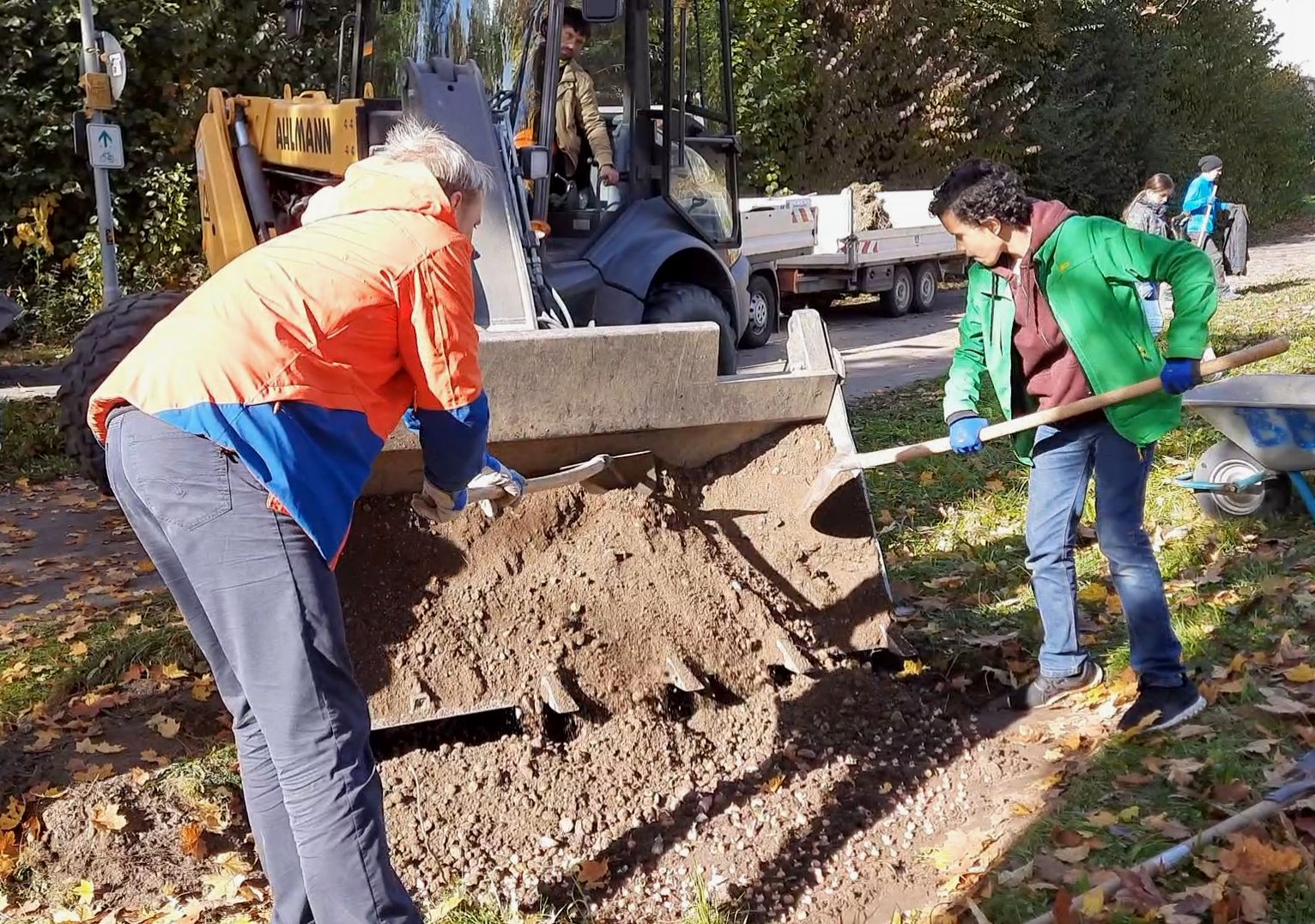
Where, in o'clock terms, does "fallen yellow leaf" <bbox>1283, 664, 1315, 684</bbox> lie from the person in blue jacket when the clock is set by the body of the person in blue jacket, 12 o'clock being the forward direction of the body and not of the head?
The fallen yellow leaf is roughly at 3 o'clock from the person in blue jacket.

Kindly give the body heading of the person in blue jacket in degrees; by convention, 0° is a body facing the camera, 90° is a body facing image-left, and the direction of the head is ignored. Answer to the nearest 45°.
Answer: approximately 270°

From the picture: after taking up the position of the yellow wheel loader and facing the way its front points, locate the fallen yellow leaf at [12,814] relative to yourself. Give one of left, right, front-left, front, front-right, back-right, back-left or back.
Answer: front

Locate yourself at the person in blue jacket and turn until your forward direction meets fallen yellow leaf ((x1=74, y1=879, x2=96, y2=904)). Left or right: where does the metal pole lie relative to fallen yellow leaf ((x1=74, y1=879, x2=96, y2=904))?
right

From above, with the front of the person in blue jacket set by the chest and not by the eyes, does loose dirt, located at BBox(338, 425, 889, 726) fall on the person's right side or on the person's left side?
on the person's right side

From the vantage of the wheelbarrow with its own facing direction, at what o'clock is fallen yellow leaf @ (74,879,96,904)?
The fallen yellow leaf is roughly at 10 o'clock from the wheelbarrow.

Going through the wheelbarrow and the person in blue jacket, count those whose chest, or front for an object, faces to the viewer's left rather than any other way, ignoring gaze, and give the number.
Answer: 1

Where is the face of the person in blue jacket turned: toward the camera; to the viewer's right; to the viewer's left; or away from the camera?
to the viewer's right

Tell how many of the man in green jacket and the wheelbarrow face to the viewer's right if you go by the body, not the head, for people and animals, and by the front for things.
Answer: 0

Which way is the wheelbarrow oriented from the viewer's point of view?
to the viewer's left

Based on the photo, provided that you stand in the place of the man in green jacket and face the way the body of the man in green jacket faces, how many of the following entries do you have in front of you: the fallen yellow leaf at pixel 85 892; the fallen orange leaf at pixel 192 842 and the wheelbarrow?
2

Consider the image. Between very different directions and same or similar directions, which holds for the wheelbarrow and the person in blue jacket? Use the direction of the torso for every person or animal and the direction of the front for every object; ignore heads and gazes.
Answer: very different directions

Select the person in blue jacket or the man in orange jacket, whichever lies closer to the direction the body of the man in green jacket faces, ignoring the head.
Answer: the man in orange jacket

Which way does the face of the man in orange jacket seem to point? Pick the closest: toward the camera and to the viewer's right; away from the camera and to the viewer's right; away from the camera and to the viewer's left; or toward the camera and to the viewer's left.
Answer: away from the camera and to the viewer's right

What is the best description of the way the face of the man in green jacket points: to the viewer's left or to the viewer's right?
to the viewer's left
